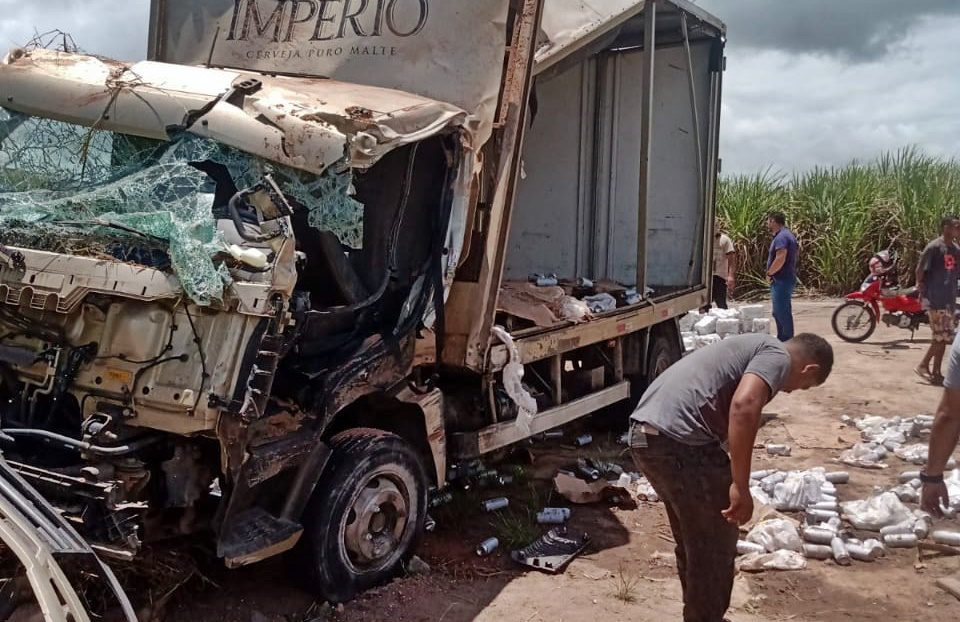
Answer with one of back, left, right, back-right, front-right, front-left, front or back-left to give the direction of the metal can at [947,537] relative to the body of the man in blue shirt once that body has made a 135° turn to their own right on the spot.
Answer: back-right

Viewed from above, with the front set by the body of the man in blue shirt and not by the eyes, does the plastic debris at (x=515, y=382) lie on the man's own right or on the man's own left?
on the man's own left

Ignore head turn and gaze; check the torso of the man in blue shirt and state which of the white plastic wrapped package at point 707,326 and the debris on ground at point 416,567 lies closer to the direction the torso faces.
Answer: the white plastic wrapped package

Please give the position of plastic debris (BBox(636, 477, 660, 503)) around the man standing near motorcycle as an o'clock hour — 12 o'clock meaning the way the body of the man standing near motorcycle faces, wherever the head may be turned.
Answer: The plastic debris is roughly at 2 o'clock from the man standing near motorcycle.

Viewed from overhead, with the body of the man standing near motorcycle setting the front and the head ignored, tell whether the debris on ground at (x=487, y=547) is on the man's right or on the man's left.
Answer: on the man's right

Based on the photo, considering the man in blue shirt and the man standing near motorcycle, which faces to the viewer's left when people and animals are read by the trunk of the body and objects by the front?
the man in blue shirt

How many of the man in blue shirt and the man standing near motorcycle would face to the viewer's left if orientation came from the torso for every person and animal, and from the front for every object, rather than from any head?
1

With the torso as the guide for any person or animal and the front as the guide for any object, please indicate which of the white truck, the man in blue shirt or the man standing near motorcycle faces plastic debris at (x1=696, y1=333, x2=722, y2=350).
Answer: the man in blue shirt

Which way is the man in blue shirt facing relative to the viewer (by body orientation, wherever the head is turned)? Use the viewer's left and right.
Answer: facing to the left of the viewer

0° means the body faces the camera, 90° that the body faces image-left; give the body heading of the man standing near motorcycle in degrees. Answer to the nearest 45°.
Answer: approximately 315°

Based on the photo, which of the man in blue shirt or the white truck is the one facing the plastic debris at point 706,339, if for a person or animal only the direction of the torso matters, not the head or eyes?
the man in blue shirt

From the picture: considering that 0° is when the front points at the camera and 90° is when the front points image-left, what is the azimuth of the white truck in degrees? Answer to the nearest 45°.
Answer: approximately 45°
